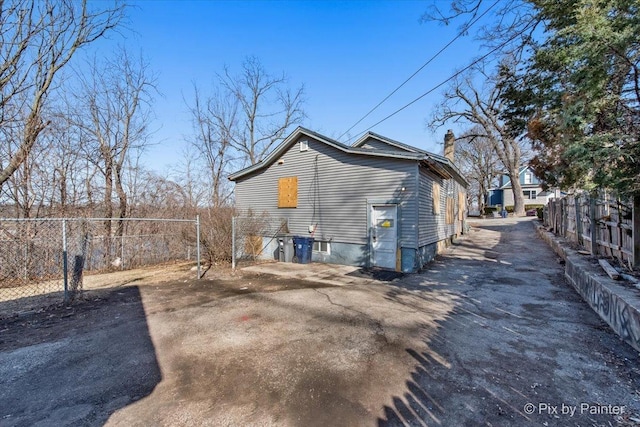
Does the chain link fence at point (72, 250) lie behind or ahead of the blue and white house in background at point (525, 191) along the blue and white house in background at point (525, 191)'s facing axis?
ahead

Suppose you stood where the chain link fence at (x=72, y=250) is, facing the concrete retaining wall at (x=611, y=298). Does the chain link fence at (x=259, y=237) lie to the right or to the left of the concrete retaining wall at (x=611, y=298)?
left

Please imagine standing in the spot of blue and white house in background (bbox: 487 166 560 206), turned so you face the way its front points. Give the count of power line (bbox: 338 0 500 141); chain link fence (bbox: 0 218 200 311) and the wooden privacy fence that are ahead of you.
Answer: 3

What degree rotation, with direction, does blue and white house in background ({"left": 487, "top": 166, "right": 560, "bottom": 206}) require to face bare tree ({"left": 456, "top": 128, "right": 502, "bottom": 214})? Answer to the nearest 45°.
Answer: approximately 45° to its right

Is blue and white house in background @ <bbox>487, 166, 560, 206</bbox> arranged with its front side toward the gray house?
yes

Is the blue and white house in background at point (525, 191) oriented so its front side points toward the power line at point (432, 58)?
yes

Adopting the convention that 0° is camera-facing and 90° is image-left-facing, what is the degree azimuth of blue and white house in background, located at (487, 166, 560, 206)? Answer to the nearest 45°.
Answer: approximately 0°

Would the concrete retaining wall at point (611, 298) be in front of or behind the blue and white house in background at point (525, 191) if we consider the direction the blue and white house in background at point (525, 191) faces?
in front
